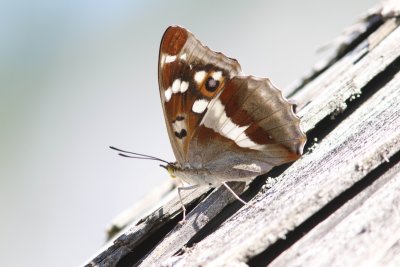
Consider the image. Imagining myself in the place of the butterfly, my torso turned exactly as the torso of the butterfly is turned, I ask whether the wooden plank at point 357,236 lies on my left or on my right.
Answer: on my left

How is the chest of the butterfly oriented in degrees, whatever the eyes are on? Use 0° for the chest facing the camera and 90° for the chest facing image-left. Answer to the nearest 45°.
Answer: approximately 90°
